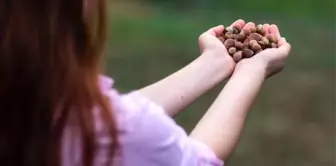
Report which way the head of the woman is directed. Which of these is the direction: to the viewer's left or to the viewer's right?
to the viewer's right

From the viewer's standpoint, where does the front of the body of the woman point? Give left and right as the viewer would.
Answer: facing away from the viewer and to the right of the viewer
